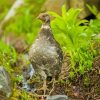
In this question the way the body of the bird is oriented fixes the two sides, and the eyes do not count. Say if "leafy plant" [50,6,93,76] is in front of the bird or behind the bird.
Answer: behind

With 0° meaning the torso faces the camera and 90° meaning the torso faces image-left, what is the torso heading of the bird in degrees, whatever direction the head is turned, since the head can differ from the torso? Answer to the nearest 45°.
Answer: approximately 45°

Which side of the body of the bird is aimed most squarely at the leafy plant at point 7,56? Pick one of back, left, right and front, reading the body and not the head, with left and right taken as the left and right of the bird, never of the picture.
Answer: right

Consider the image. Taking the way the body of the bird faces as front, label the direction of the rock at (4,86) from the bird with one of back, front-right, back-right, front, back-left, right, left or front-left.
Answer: front-right

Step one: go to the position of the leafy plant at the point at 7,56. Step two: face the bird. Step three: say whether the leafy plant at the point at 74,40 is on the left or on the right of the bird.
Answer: left
